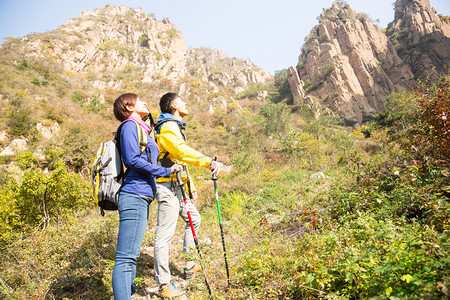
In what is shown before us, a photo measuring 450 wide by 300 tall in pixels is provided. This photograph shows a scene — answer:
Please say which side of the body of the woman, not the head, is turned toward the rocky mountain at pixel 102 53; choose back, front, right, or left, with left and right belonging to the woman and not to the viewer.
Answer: left

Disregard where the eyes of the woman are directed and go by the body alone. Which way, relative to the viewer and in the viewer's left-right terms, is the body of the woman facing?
facing to the right of the viewer

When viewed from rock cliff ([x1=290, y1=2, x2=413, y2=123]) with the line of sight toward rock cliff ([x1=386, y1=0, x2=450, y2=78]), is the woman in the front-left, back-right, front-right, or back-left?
back-right

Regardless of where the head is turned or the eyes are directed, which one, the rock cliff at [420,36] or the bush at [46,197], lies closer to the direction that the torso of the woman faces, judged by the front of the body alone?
the rock cliff

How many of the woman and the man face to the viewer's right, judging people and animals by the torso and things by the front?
2

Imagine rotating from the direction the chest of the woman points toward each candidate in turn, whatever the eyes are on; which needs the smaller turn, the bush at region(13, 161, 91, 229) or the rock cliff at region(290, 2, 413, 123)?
the rock cliff

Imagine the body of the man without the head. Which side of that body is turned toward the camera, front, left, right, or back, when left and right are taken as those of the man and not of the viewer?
right
